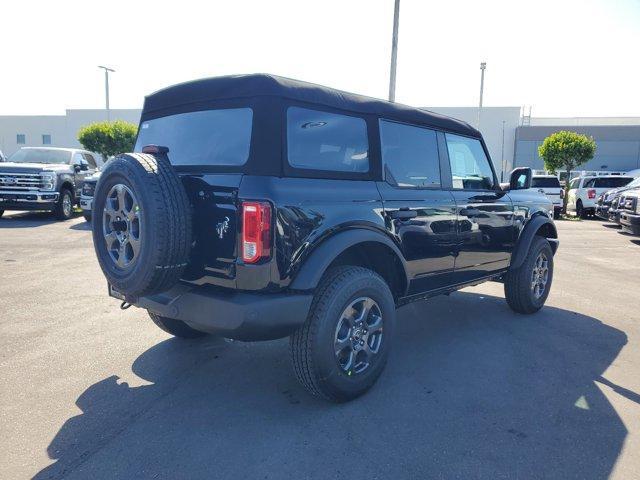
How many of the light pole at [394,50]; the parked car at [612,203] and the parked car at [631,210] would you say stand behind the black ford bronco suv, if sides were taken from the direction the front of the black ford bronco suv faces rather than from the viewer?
0

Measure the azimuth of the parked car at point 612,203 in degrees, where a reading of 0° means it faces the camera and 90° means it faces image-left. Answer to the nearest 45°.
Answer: approximately 45°

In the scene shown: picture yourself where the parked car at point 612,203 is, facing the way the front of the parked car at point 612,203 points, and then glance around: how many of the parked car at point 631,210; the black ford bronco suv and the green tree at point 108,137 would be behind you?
0

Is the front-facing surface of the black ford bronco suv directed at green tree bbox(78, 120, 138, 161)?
no

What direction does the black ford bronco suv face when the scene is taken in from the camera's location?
facing away from the viewer and to the right of the viewer

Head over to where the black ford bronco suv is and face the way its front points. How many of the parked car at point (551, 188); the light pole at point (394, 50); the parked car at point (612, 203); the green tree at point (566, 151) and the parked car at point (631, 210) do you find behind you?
0

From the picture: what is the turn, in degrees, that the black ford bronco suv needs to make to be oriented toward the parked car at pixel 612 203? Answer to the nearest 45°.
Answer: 0° — it already faces it

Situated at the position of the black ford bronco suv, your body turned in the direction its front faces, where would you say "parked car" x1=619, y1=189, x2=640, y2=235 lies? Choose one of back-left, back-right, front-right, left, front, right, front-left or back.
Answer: front

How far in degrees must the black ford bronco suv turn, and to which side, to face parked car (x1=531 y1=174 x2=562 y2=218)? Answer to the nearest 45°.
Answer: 0° — it already faces it

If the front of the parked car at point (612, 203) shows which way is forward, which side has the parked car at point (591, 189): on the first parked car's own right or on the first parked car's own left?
on the first parked car's own right

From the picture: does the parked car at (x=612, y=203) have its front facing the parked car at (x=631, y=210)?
no

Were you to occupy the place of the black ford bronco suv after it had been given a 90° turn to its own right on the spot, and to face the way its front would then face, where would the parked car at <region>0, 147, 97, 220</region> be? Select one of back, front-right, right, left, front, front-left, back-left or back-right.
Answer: back

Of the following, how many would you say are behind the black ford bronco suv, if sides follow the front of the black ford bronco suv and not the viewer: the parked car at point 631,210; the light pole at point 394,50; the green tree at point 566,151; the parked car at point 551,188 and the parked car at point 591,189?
0
